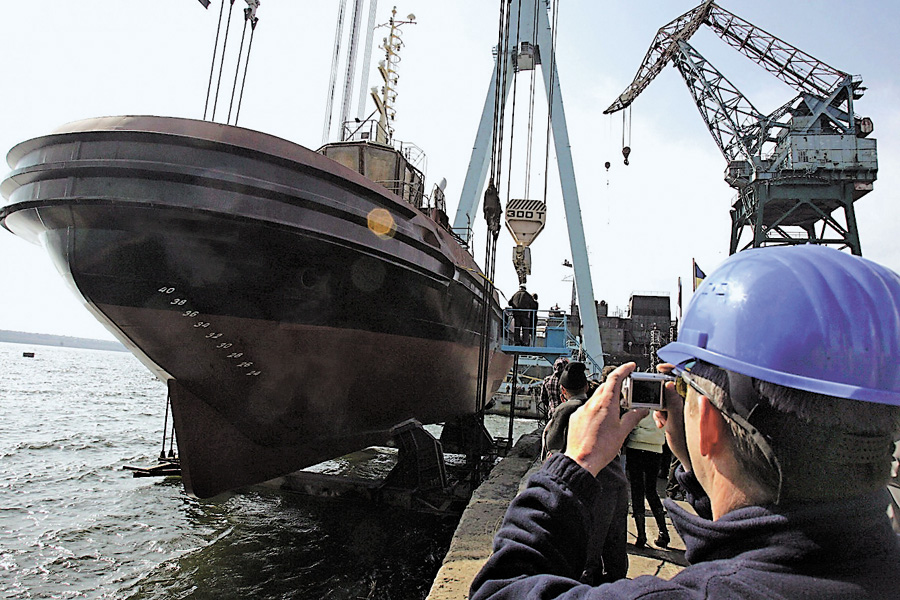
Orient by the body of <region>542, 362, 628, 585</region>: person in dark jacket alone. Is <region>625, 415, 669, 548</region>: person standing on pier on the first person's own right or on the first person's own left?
on the first person's own right

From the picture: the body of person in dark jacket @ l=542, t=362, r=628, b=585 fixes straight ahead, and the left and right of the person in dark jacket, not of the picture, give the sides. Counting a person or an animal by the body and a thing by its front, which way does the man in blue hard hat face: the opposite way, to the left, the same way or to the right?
the same way

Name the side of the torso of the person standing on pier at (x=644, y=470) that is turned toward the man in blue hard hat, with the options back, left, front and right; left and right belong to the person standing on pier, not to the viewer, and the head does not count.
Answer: back

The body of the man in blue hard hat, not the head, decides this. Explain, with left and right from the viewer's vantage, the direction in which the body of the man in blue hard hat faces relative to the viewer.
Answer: facing away from the viewer and to the left of the viewer

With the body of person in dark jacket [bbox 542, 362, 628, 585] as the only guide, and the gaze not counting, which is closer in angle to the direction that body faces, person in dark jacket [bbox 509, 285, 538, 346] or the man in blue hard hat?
the person in dark jacket

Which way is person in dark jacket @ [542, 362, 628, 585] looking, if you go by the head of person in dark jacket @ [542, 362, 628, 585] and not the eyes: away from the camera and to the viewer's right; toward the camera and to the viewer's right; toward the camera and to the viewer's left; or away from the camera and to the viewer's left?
away from the camera and to the viewer's left

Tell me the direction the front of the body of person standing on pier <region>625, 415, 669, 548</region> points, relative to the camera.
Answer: away from the camera

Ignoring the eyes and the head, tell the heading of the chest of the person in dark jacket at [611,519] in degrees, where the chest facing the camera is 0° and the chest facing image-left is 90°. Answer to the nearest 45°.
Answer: approximately 135°

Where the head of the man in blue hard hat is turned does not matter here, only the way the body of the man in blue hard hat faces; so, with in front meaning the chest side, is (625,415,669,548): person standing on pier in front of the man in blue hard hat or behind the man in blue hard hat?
in front

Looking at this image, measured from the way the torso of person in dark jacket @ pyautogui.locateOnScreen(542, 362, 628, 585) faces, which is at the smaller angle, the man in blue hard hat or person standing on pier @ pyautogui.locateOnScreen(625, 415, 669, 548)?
the person standing on pier

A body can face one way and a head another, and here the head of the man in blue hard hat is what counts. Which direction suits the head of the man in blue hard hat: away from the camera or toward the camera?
away from the camera
